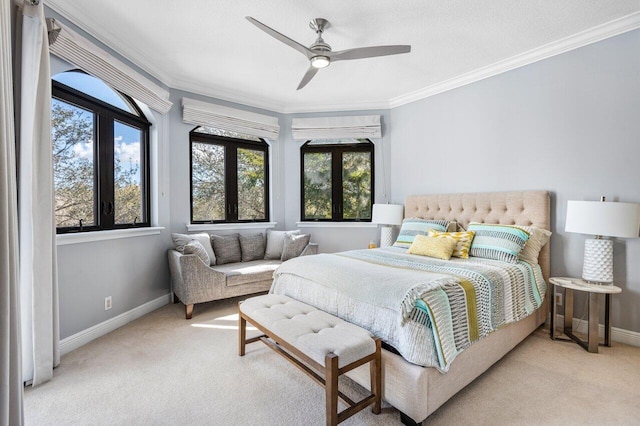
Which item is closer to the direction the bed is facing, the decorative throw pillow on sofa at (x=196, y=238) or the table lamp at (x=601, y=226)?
the decorative throw pillow on sofa

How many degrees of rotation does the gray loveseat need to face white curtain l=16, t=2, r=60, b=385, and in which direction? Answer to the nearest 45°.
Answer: approximately 90° to its right

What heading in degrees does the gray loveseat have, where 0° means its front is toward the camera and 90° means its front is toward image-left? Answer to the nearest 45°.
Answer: approximately 315°

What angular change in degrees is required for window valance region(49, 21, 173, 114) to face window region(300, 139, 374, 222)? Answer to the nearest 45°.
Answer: approximately 45° to its left

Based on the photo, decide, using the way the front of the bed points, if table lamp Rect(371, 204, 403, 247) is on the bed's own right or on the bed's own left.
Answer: on the bed's own right

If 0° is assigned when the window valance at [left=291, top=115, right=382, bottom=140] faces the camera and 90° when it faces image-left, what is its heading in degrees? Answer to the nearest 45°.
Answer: approximately 0°

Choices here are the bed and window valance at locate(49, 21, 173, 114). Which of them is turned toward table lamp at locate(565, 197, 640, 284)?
the window valance

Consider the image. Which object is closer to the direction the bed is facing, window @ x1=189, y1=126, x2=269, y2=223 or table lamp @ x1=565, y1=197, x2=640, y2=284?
the window

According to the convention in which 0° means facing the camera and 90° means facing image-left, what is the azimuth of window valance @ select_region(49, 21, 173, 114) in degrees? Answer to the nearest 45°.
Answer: approximately 315°

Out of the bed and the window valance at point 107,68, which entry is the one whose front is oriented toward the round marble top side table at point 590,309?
the window valance
